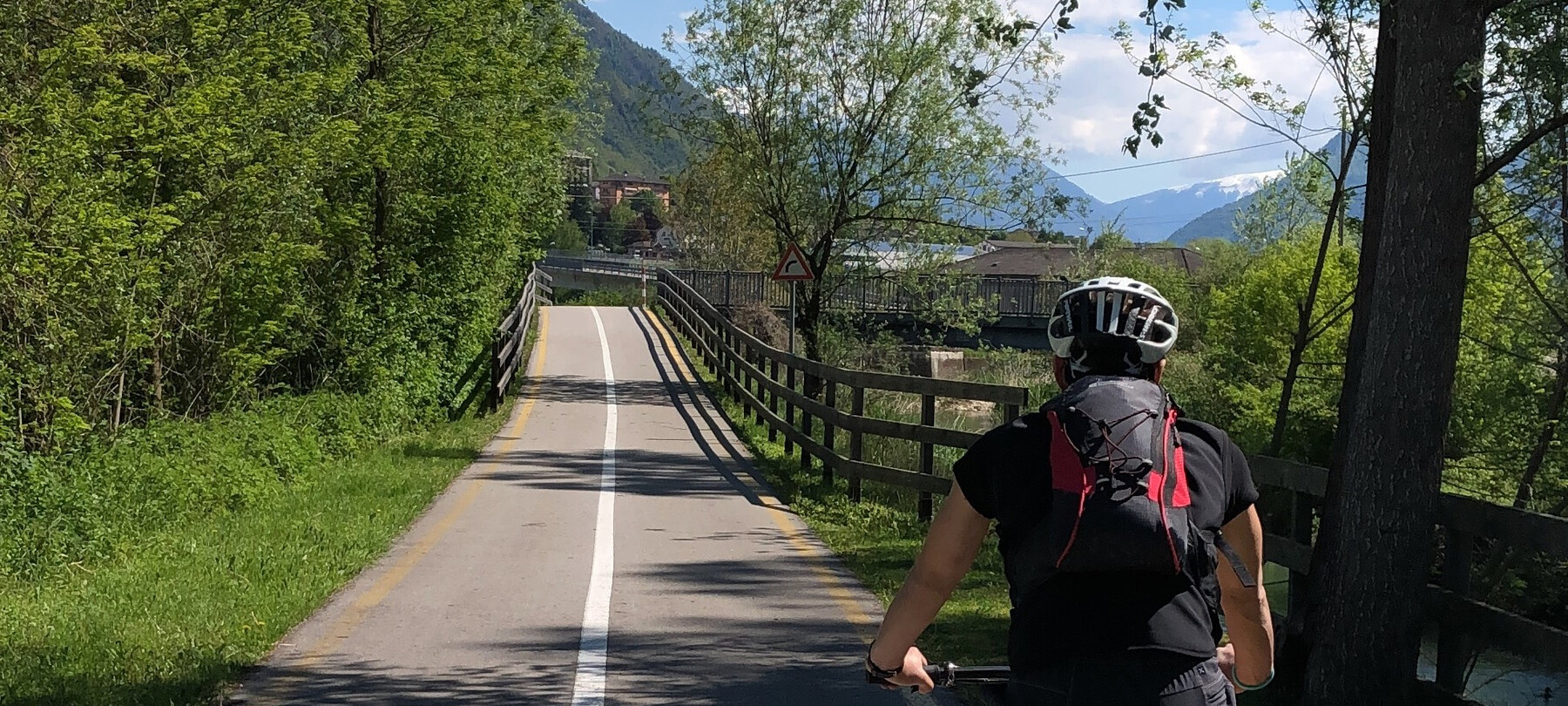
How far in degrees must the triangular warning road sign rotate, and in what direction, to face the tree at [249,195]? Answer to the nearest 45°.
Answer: approximately 45° to its right

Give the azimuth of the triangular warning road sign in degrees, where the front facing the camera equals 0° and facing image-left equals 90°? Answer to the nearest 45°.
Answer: approximately 0°

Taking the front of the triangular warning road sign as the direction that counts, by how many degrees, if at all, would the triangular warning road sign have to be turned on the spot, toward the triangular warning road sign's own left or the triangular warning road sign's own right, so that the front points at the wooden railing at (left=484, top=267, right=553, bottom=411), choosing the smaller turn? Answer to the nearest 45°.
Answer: approximately 135° to the triangular warning road sign's own right

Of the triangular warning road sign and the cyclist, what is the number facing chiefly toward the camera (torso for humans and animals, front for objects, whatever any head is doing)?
1

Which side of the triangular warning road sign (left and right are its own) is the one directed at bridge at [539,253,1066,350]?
back

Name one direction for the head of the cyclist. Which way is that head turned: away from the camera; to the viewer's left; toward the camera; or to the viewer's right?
away from the camera

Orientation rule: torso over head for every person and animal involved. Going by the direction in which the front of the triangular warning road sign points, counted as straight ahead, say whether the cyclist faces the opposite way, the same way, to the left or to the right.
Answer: the opposite way

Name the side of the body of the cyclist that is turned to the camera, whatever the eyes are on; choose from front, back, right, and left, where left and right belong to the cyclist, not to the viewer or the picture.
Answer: back

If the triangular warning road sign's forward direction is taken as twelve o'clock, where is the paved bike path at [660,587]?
The paved bike path is roughly at 12 o'clock from the triangular warning road sign.

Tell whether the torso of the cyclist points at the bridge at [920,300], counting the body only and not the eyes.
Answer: yes

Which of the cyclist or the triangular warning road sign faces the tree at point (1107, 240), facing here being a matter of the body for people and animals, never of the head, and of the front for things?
the cyclist

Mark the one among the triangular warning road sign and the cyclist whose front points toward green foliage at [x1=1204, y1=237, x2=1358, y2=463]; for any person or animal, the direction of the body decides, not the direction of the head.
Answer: the cyclist
